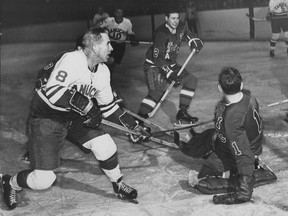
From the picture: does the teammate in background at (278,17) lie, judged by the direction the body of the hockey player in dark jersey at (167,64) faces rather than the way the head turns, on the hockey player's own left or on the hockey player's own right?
on the hockey player's own left

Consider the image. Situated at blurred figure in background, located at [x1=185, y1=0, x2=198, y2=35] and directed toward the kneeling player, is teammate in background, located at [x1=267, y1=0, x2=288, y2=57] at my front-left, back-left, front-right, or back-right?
front-left

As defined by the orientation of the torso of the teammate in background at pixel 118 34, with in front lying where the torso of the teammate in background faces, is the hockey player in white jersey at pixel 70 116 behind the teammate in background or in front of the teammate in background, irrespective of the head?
in front

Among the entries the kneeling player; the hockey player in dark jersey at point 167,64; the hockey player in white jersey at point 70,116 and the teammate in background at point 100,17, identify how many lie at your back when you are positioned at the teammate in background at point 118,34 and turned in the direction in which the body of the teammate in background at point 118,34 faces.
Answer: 1

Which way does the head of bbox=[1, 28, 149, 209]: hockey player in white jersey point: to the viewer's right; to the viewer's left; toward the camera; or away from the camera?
to the viewer's right

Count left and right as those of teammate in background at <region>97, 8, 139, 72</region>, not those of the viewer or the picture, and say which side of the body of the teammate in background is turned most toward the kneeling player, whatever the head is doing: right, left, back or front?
front

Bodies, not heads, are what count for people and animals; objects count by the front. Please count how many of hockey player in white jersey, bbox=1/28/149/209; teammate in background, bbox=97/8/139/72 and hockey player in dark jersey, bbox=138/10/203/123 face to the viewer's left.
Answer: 0

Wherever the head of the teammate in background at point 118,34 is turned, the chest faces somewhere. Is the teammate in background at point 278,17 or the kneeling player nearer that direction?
the kneeling player

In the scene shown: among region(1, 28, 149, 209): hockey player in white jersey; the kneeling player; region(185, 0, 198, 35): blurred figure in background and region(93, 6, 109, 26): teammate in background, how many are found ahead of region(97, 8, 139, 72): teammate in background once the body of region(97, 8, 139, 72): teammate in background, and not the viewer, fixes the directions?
2

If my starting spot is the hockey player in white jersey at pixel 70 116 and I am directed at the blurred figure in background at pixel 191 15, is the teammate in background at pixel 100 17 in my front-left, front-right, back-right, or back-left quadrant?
front-left

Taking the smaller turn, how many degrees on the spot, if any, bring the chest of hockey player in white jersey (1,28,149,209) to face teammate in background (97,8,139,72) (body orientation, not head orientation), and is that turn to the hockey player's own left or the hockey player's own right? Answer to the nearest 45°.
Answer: approximately 135° to the hockey player's own left

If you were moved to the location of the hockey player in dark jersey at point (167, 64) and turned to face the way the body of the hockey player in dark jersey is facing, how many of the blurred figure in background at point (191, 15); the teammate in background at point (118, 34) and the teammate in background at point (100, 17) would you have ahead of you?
0

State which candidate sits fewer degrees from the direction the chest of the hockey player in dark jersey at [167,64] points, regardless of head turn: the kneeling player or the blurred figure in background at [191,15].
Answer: the kneeling player

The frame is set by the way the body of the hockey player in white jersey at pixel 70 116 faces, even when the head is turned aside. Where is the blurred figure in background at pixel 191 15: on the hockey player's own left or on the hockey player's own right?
on the hockey player's own left

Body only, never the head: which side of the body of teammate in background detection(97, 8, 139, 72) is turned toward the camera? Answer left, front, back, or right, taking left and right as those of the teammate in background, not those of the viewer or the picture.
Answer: front

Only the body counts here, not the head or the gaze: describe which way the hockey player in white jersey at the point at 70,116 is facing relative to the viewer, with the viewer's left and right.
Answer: facing the viewer and to the right of the viewer
